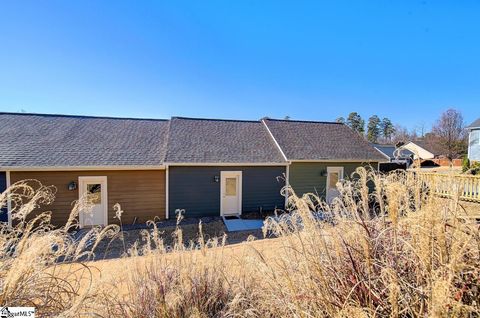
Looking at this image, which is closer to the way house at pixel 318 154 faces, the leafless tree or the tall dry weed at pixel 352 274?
the tall dry weed

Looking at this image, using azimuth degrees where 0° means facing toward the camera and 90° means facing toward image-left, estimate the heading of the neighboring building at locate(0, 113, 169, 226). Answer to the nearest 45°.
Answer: approximately 0°

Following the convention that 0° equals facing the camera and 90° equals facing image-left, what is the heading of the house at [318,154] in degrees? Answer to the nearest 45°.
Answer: approximately 0°

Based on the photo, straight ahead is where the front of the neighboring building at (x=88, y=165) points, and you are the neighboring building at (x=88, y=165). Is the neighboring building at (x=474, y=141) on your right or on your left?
on your left

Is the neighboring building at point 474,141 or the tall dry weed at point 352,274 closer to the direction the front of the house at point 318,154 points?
the tall dry weed

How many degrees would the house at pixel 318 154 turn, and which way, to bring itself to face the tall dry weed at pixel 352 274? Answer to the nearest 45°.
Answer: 0° — it already faces it
